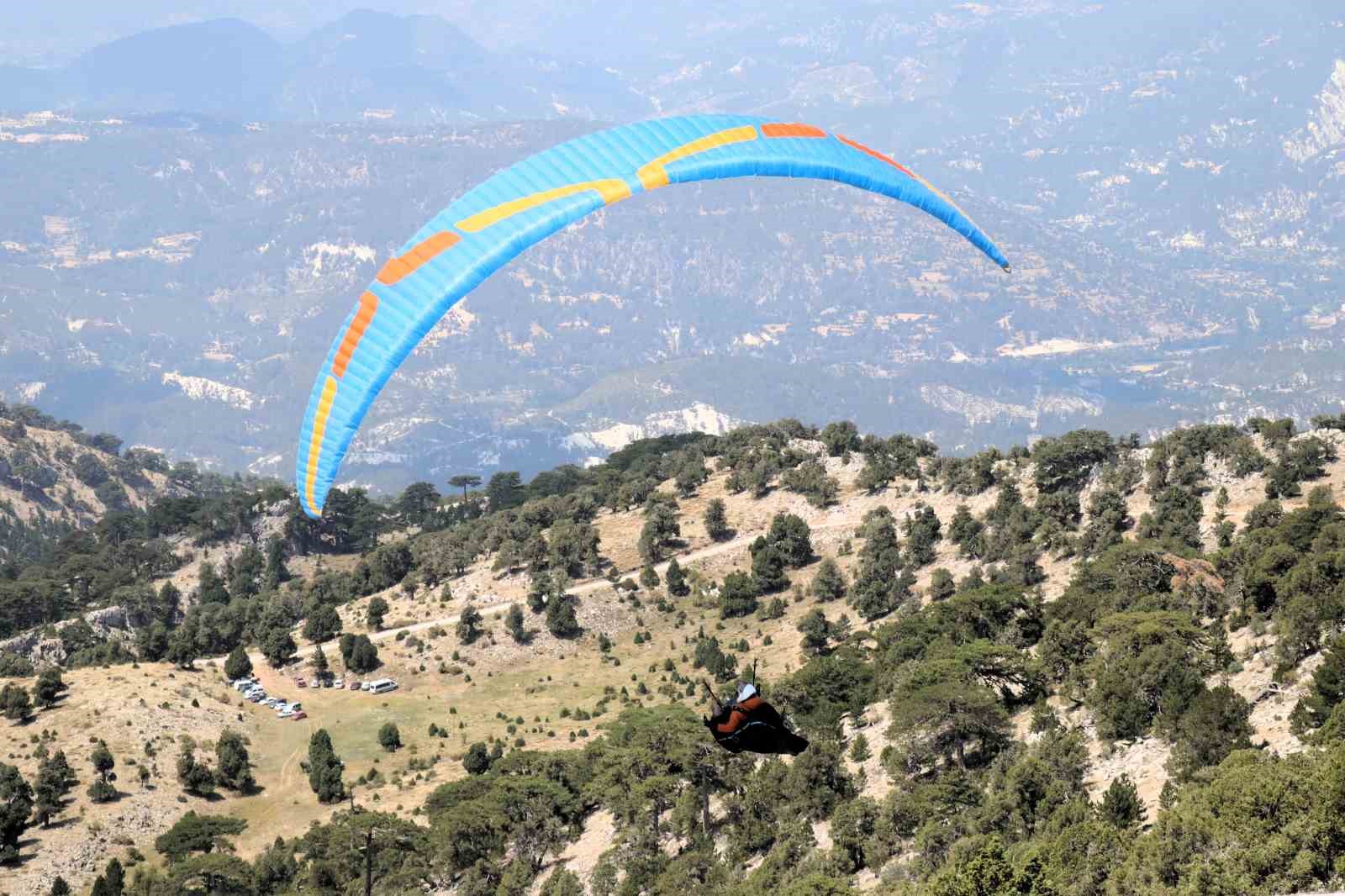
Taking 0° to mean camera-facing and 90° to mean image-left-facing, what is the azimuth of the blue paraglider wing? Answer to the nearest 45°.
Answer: approximately 315°
